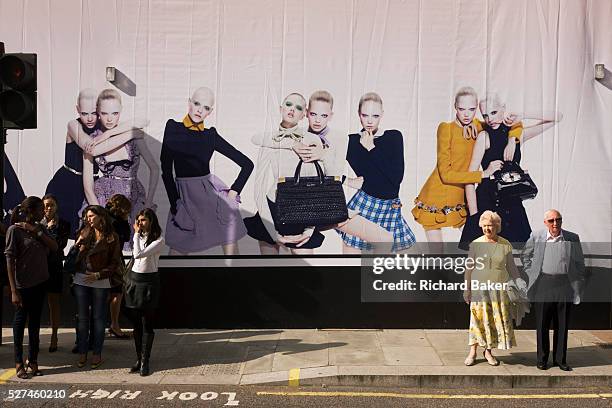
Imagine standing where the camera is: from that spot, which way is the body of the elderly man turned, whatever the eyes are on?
toward the camera

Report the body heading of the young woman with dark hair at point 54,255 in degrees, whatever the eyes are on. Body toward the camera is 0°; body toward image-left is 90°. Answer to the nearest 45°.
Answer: approximately 45°

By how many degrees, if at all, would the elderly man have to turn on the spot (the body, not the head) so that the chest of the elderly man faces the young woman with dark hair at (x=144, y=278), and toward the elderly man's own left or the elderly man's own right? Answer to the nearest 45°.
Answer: approximately 45° to the elderly man's own right

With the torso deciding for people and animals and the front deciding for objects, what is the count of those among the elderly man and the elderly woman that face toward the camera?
2

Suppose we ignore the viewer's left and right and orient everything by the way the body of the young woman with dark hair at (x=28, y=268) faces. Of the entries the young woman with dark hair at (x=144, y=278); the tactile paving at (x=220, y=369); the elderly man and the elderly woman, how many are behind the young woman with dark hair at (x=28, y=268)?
0

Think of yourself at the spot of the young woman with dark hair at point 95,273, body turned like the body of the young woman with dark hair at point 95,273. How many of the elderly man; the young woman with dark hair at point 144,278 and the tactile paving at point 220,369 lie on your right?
0

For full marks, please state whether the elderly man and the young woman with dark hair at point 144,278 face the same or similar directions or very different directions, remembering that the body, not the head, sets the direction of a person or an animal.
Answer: same or similar directions

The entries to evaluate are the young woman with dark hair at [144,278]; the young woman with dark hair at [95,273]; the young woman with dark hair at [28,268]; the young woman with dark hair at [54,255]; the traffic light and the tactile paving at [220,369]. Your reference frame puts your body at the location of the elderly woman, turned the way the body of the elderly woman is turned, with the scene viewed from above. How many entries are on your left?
0

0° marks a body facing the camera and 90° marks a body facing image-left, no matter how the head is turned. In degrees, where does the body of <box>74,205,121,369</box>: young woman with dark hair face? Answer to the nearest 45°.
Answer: approximately 45°

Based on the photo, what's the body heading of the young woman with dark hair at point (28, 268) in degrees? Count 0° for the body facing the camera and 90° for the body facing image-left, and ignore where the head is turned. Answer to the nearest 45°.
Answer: approximately 315°

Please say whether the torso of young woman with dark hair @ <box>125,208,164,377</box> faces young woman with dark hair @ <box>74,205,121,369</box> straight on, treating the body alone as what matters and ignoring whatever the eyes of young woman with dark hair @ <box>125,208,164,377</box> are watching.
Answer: no

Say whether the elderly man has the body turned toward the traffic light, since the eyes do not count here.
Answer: no

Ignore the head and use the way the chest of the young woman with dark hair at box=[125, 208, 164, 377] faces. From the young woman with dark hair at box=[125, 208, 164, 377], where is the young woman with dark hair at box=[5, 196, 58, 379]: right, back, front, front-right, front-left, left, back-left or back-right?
front-right

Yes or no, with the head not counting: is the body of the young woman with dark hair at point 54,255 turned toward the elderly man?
no

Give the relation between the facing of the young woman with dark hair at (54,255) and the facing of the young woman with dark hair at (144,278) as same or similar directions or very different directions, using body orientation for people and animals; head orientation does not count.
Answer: same or similar directions
